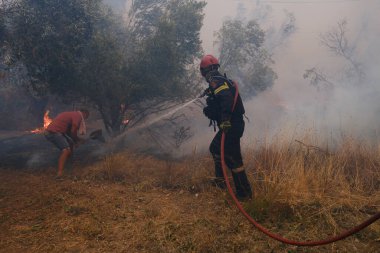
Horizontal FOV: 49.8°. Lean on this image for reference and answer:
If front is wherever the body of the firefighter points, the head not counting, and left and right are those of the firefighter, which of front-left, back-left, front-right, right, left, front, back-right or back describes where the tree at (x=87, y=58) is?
front-right

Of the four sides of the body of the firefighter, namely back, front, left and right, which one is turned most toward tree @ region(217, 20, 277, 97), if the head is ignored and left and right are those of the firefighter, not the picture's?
right

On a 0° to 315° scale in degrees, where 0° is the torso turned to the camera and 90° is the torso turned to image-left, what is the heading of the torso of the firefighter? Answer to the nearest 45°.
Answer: approximately 90°
